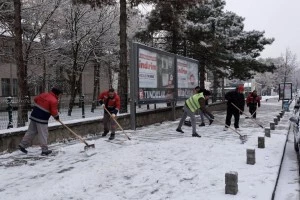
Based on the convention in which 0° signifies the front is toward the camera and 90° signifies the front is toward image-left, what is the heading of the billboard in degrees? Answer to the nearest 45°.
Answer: approximately 315°

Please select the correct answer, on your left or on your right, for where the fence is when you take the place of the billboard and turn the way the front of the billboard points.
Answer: on your right

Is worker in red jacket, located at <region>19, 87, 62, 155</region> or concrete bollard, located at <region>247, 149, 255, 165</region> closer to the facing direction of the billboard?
the concrete bollard

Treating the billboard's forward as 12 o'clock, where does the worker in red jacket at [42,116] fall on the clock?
The worker in red jacket is roughly at 2 o'clock from the billboard.

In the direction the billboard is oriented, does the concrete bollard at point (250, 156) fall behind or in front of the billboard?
in front

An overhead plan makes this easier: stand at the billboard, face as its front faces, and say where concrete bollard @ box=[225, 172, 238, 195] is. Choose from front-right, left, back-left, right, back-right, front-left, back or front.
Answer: front-right

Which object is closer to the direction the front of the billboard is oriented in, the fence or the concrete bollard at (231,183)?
the concrete bollard

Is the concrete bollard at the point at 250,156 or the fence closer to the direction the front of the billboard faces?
the concrete bollard
